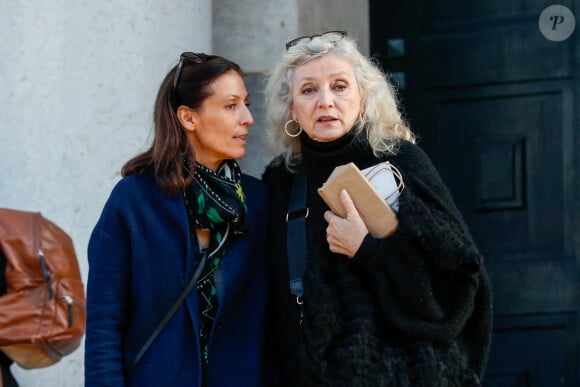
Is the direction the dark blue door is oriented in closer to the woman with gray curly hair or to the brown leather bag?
the woman with gray curly hair

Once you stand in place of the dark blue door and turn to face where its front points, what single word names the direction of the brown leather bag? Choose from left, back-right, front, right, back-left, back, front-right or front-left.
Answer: front-right

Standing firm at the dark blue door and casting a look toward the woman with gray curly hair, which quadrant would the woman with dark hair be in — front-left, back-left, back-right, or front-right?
front-right

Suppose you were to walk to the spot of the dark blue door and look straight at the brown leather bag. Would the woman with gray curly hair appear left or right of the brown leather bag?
left

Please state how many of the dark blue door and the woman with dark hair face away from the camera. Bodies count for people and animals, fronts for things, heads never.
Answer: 0

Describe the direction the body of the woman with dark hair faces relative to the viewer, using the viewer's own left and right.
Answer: facing the viewer and to the right of the viewer

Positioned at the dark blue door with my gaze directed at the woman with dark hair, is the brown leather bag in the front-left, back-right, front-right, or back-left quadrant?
front-right

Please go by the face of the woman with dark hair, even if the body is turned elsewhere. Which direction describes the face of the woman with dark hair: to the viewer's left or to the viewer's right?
to the viewer's right

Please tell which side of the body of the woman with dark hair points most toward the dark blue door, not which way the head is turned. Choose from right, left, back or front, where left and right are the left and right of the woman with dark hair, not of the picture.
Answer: left

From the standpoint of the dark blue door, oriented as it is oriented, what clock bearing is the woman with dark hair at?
The woman with dark hair is roughly at 1 o'clock from the dark blue door.

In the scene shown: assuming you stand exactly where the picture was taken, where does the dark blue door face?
facing the viewer
